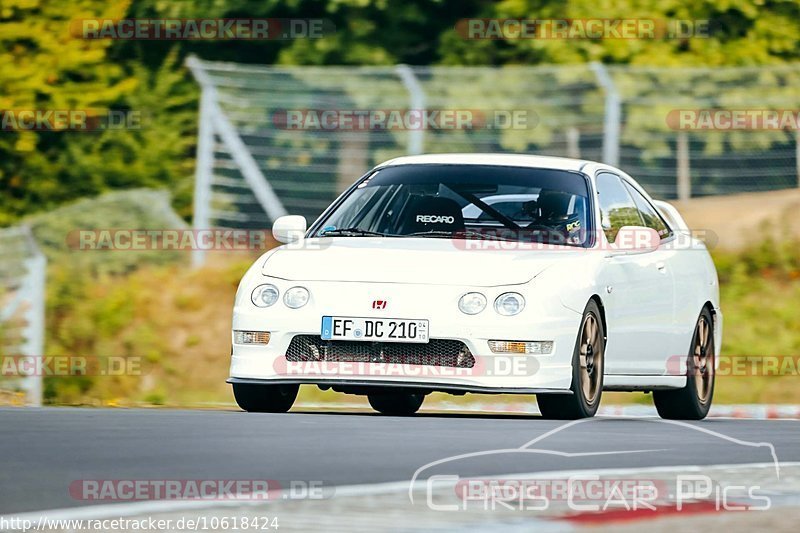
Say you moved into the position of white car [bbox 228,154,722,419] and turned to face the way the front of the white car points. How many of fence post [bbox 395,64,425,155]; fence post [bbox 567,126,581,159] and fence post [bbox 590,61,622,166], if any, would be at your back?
3

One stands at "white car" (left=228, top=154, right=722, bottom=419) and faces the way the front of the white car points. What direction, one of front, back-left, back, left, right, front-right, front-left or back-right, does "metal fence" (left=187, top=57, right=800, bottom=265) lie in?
back

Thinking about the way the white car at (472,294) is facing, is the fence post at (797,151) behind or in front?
behind

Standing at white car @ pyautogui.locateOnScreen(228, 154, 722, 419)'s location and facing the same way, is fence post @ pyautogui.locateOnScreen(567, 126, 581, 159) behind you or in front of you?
behind

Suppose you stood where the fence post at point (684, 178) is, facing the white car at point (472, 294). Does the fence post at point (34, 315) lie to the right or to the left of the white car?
right

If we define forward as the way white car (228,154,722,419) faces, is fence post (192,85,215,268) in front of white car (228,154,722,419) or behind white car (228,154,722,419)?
behind

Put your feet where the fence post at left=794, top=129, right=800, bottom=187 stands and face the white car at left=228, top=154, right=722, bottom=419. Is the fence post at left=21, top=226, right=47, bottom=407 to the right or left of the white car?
right

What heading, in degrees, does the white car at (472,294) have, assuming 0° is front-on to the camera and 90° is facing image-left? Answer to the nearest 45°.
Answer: approximately 0°
